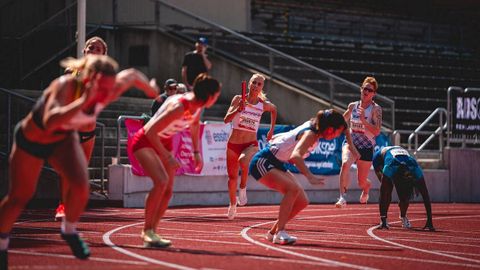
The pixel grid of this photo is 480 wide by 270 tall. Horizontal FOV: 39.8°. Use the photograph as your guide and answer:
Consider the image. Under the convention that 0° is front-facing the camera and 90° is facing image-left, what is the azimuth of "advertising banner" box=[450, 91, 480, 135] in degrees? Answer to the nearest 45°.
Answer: approximately 0°

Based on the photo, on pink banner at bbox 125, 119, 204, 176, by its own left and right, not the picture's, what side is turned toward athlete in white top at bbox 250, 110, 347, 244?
front

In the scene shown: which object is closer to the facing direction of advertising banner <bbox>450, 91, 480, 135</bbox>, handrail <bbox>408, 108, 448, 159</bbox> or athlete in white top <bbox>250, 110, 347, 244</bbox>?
the athlete in white top

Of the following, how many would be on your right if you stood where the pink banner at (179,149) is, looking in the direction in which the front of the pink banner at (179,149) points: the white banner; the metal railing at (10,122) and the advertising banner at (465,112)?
1

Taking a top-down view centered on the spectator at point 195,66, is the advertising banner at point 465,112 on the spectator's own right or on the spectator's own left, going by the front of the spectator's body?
on the spectator's own left

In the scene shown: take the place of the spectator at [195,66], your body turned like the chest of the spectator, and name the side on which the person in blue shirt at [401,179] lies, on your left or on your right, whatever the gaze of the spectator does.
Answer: on your left

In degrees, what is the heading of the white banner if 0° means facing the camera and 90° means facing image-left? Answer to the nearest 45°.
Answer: approximately 0°

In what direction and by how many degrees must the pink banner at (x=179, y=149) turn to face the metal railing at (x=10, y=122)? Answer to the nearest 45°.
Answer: approximately 90° to its right

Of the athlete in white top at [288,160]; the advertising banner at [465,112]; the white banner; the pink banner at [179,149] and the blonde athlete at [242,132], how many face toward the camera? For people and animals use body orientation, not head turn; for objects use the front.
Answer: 4
